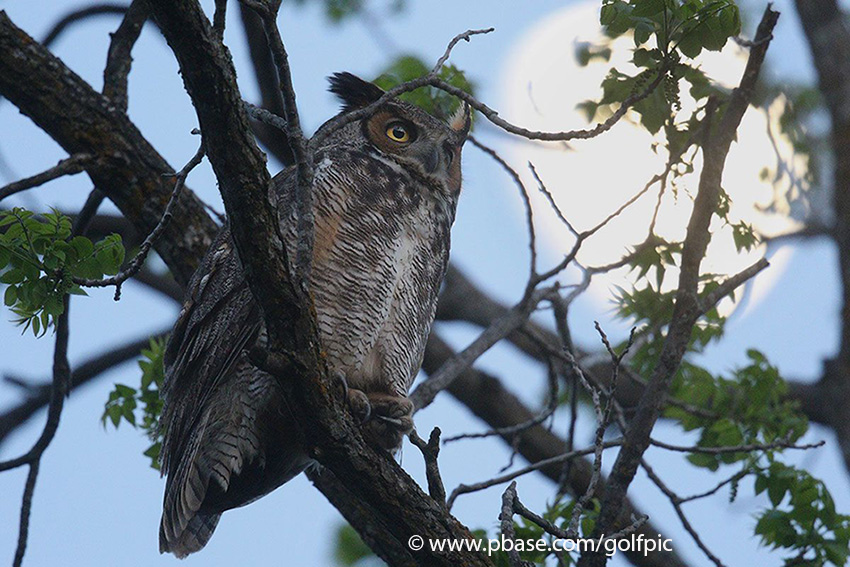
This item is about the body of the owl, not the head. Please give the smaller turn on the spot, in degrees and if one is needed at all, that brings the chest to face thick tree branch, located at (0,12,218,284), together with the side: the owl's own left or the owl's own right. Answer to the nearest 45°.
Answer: approximately 135° to the owl's own right

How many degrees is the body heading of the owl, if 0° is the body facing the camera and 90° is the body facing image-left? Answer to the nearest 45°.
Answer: approximately 315°

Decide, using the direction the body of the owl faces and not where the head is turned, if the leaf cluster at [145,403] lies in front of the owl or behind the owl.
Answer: behind

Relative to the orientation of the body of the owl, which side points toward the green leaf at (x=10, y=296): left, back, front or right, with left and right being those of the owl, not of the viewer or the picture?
right
